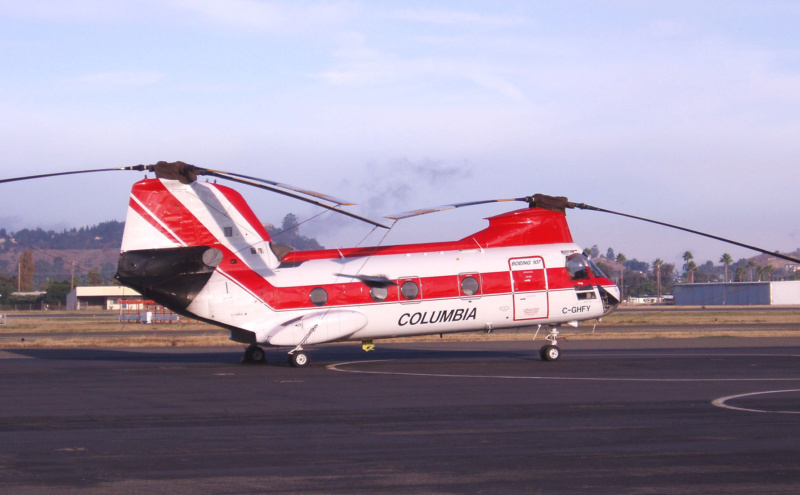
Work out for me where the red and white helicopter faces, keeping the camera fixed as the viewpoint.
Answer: facing to the right of the viewer
